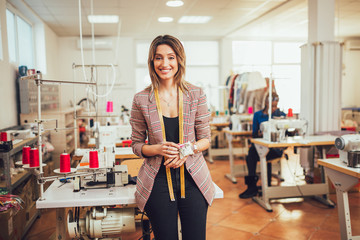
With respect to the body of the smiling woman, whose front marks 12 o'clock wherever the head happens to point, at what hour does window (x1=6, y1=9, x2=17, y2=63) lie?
The window is roughly at 5 o'clock from the smiling woman.

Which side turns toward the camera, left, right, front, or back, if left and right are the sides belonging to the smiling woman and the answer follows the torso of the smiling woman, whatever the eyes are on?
front

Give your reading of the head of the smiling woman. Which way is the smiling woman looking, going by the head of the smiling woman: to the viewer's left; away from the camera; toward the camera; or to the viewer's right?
toward the camera

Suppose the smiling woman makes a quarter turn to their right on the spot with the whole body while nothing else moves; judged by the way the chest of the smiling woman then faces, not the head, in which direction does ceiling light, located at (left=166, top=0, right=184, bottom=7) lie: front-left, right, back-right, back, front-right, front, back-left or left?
right

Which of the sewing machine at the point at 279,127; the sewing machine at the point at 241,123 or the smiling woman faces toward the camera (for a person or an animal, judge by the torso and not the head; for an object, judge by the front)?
the smiling woman

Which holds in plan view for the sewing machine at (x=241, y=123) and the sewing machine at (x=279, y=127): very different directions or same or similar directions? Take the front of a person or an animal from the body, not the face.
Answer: same or similar directions

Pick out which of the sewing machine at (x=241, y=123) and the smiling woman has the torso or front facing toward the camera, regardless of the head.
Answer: the smiling woman

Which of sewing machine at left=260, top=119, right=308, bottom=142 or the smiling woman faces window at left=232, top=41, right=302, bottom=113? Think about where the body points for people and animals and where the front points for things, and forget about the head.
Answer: the sewing machine

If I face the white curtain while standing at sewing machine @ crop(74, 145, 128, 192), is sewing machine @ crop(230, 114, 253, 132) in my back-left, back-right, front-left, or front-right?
front-left

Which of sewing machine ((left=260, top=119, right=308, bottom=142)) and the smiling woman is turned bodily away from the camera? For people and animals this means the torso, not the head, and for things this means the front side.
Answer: the sewing machine

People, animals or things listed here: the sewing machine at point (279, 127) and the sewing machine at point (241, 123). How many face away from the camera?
2

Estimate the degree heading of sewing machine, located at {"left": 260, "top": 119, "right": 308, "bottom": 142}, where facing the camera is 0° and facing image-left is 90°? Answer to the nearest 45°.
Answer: approximately 180°

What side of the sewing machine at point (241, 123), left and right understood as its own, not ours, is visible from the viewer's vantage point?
back

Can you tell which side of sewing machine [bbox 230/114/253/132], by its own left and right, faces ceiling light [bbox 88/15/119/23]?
left

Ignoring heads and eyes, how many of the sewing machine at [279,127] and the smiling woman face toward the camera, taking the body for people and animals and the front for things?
1

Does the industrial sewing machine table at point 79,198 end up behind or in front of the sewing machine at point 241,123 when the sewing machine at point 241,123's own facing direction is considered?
behind

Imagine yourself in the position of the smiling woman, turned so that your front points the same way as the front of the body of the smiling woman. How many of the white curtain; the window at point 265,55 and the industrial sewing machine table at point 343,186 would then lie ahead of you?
0
